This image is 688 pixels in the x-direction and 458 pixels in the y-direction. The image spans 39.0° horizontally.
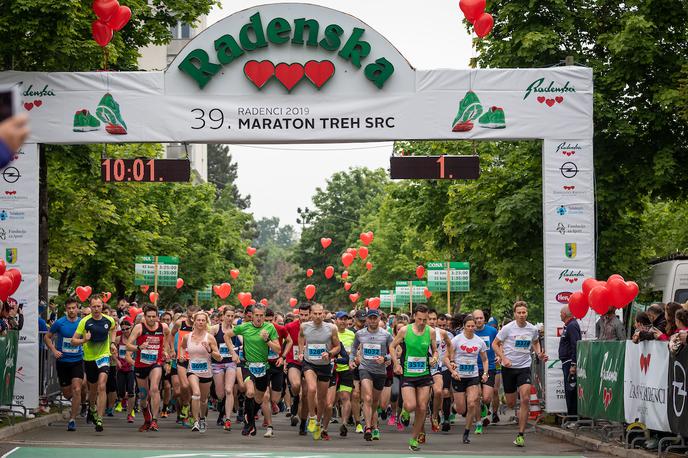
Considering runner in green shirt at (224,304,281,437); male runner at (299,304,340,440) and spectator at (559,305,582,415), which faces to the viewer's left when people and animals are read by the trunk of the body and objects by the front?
the spectator

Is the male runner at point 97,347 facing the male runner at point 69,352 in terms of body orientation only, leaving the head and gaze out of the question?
no

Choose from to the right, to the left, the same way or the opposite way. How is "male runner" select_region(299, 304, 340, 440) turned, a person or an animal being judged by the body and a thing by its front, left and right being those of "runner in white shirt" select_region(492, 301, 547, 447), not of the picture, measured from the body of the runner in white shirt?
the same way

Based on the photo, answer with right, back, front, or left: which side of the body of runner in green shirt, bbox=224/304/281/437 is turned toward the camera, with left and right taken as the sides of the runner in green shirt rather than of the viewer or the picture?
front

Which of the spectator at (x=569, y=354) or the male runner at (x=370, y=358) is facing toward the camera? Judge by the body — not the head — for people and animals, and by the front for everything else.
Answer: the male runner

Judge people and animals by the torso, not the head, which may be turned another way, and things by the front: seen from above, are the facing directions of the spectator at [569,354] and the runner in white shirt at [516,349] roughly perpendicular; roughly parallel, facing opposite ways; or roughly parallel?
roughly perpendicular

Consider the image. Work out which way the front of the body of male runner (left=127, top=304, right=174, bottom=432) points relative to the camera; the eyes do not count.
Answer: toward the camera

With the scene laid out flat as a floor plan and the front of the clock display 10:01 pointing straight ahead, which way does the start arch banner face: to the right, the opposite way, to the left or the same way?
the same way

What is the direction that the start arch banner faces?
toward the camera

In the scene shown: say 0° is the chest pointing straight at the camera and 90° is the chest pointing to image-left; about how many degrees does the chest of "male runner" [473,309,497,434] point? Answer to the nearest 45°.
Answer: approximately 0°

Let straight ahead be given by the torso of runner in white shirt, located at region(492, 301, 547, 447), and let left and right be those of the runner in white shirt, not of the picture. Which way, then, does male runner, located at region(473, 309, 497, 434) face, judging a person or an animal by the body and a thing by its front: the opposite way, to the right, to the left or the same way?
the same way

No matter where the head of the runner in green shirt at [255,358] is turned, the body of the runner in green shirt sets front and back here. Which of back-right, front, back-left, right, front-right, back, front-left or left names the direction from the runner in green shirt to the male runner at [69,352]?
right

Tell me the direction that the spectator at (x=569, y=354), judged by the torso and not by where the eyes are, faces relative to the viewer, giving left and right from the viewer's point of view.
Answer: facing to the left of the viewer

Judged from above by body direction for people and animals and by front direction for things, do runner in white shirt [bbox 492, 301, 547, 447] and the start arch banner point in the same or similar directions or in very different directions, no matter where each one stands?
same or similar directions

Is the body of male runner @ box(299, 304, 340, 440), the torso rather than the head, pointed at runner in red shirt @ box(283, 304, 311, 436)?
no

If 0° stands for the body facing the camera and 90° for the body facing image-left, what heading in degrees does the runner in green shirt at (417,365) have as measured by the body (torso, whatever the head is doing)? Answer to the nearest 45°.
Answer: approximately 0°

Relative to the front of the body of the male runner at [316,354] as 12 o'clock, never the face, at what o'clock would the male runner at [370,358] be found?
the male runner at [370,358] is roughly at 10 o'clock from the male runner at [316,354].

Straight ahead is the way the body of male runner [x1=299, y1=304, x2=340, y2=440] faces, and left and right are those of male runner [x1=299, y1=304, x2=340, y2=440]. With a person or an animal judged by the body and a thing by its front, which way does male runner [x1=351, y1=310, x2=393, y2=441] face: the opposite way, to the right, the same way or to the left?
the same way
